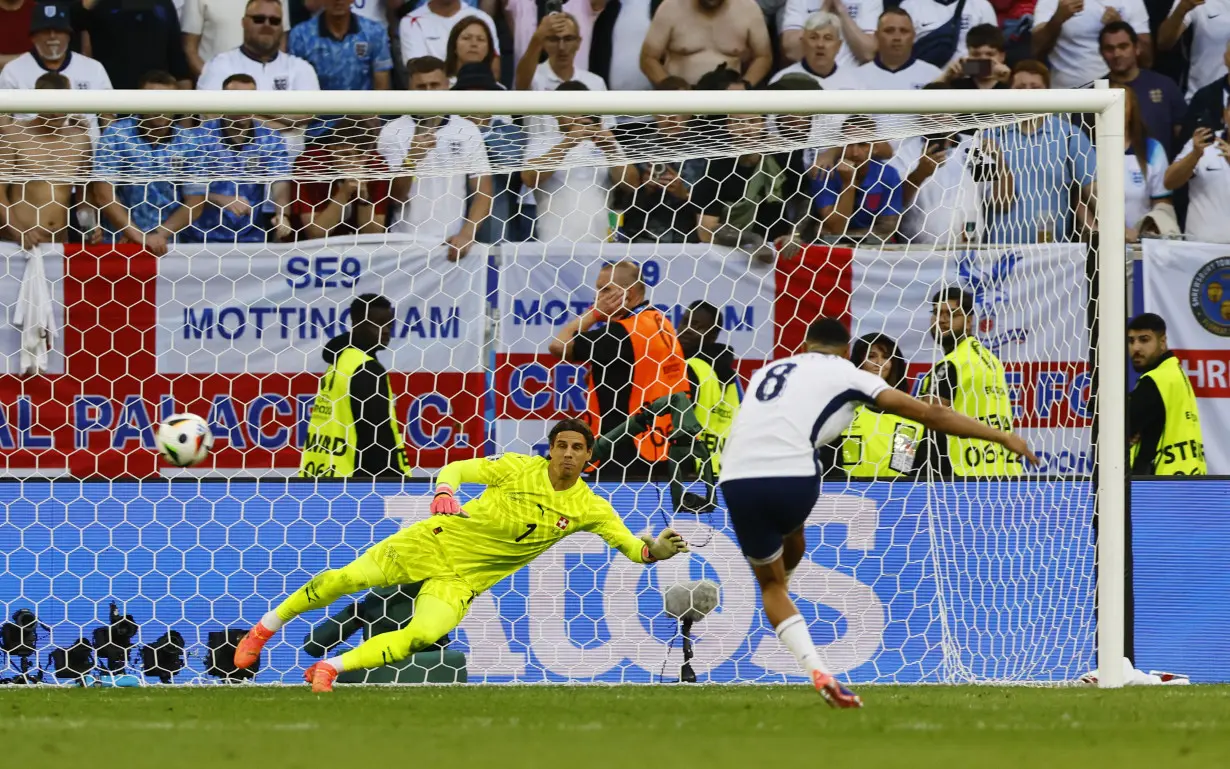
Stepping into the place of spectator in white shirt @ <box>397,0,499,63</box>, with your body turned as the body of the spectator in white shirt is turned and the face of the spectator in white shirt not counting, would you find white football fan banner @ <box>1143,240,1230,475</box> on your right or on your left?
on your left

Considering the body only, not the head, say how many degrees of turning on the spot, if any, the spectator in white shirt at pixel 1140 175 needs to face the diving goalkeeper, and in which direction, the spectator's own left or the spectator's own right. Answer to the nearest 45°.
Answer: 0° — they already face them

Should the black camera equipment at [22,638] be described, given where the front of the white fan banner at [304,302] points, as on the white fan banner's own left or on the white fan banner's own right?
on the white fan banner's own right

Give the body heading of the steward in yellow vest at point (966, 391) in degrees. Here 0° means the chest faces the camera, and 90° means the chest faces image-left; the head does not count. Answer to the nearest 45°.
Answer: approximately 135°

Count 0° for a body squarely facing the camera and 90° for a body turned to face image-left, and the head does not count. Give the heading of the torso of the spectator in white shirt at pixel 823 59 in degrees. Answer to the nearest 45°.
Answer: approximately 0°
